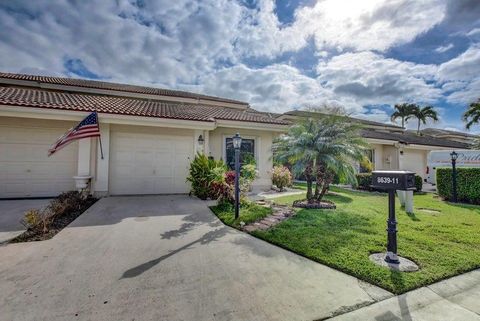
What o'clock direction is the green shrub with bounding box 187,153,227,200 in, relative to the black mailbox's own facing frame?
The green shrub is roughly at 5 o'clock from the black mailbox.

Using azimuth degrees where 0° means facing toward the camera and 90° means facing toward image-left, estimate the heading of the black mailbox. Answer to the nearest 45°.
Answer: approximately 315°

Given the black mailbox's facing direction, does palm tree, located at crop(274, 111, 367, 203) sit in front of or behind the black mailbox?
behind

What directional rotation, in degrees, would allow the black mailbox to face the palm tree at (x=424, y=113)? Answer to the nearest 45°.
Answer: approximately 135° to its left

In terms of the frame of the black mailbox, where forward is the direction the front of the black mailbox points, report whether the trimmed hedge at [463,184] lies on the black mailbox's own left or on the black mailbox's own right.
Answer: on the black mailbox's own left

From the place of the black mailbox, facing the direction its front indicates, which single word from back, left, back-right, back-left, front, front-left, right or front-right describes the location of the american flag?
back-right

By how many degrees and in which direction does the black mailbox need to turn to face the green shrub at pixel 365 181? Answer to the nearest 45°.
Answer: approximately 135° to its left

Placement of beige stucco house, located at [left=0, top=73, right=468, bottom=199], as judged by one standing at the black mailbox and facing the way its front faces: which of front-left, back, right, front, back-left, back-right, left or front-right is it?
back-right

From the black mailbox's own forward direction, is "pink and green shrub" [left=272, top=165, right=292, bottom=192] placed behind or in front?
behind

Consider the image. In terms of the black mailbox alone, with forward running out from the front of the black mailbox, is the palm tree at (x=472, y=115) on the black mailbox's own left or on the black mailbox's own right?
on the black mailbox's own left
